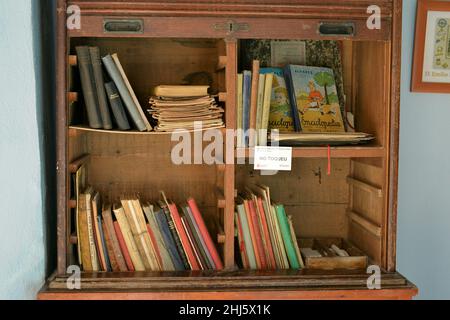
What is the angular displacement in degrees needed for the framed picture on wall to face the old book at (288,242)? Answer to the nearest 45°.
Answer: approximately 45° to its right

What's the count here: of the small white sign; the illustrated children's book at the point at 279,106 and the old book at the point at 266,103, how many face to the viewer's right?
1

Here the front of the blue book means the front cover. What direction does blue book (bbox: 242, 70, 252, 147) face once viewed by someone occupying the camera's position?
facing to the right of the viewer

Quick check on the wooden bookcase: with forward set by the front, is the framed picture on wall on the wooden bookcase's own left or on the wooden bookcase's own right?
on the wooden bookcase's own left

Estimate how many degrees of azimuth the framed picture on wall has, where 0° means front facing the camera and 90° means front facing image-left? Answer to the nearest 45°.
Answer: approximately 0°

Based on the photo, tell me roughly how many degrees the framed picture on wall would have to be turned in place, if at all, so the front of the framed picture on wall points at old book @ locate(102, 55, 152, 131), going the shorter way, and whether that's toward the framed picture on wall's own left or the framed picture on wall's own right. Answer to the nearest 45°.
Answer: approximately 45° to the framed picture on wall's own right
